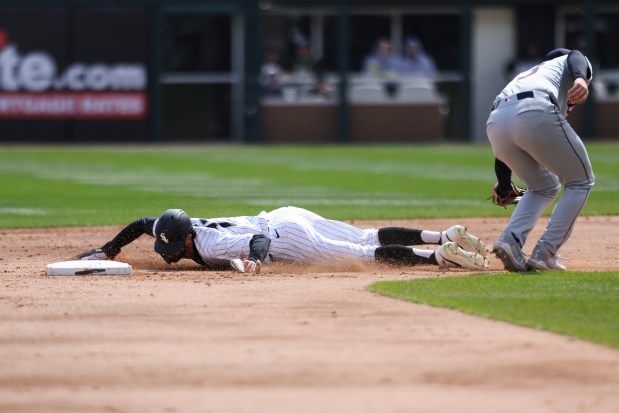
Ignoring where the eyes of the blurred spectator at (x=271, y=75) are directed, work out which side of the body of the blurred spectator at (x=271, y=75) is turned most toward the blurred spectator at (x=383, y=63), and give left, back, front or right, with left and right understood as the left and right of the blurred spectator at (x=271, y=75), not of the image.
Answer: left

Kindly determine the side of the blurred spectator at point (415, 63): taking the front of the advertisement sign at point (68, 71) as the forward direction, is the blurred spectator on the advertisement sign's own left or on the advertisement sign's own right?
on the advertisement sign's own left

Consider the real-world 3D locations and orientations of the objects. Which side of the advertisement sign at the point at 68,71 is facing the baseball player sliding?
front

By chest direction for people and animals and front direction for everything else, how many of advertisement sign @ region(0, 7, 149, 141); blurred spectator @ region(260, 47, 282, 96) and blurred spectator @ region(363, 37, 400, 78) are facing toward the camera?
3

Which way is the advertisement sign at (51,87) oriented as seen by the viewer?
toward the camera

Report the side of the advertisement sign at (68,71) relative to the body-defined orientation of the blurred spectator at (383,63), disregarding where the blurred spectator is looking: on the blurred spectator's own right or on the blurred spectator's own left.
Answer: on the blurred spectator's own right

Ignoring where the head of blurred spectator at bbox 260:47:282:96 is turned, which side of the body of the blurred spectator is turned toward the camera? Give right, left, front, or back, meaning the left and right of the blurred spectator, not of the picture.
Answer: front

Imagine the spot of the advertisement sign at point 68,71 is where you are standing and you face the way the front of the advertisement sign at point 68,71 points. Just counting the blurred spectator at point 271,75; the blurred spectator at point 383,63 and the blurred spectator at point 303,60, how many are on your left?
3

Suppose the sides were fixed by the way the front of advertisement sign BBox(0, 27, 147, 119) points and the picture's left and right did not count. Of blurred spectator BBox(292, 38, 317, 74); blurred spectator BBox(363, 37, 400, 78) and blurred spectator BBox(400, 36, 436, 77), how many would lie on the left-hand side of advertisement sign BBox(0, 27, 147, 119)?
3

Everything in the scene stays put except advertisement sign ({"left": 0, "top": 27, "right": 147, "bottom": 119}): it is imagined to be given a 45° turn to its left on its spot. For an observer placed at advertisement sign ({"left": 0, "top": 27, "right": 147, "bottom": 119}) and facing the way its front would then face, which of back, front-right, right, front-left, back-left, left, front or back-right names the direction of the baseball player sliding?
front-right

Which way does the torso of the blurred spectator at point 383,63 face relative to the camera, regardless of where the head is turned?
toward the camera

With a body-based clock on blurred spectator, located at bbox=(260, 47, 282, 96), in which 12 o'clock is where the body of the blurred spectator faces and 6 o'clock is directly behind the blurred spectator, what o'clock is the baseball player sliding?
The baseball player sliding is roughly at 12 o'clock from the blurred spectator.

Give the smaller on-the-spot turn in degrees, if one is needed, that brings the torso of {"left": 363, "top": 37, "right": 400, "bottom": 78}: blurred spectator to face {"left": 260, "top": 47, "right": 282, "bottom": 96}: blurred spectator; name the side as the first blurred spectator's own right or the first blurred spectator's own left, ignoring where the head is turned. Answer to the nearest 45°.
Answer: approximately 90° to the first blurred spectator's own right

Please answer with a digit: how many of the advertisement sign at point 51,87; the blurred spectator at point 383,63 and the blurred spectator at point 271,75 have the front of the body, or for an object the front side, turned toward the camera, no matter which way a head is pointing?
3
